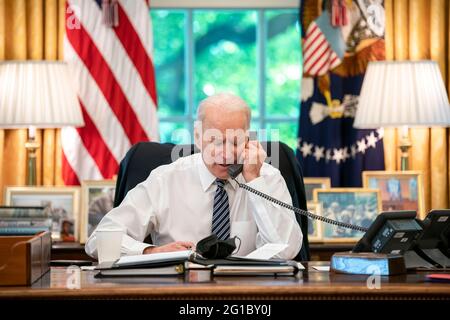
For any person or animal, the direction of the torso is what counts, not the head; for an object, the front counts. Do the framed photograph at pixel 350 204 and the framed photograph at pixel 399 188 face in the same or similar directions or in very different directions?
same or similar directions

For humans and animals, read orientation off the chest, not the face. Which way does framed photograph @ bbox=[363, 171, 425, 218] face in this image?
toward the camera

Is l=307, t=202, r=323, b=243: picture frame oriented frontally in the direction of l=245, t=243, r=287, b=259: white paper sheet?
yes

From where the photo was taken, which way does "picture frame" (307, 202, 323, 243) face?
toward the camera

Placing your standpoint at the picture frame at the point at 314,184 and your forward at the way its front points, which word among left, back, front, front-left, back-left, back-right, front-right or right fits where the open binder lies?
front

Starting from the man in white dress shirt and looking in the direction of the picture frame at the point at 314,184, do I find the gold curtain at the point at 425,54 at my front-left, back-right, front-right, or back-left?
front-right

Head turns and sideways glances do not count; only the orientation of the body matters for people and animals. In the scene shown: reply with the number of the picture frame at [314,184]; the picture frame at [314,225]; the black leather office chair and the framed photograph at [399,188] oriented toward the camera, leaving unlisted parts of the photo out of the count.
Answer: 4

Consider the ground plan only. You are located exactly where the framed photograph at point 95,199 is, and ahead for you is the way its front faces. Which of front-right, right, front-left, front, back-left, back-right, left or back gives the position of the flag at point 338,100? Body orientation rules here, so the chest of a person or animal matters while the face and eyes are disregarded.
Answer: left

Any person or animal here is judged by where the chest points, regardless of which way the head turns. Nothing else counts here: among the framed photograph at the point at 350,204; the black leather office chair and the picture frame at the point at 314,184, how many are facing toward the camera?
3

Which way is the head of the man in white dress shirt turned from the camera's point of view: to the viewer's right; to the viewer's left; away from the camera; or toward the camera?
toward the camera

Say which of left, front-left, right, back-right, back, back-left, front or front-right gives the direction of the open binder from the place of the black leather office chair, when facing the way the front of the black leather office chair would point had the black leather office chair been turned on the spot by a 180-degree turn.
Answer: back

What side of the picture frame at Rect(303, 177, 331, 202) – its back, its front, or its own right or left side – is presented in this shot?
front

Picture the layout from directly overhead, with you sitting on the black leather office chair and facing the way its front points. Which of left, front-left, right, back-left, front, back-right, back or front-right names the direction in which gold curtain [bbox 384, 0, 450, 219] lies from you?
back-left

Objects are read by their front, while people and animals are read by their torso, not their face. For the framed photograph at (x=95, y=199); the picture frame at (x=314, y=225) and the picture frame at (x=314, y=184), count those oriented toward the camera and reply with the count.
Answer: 3

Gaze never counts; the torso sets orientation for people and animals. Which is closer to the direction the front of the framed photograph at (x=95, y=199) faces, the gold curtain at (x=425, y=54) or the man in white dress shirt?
the man in white dress shirt

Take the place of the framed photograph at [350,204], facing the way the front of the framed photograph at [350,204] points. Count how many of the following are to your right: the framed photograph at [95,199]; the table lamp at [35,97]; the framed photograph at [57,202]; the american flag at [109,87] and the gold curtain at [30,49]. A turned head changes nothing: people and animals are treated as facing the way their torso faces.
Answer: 5

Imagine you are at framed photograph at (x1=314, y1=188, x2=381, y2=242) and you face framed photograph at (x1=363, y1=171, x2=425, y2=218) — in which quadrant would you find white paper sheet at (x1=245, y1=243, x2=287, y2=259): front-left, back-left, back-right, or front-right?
back-right
